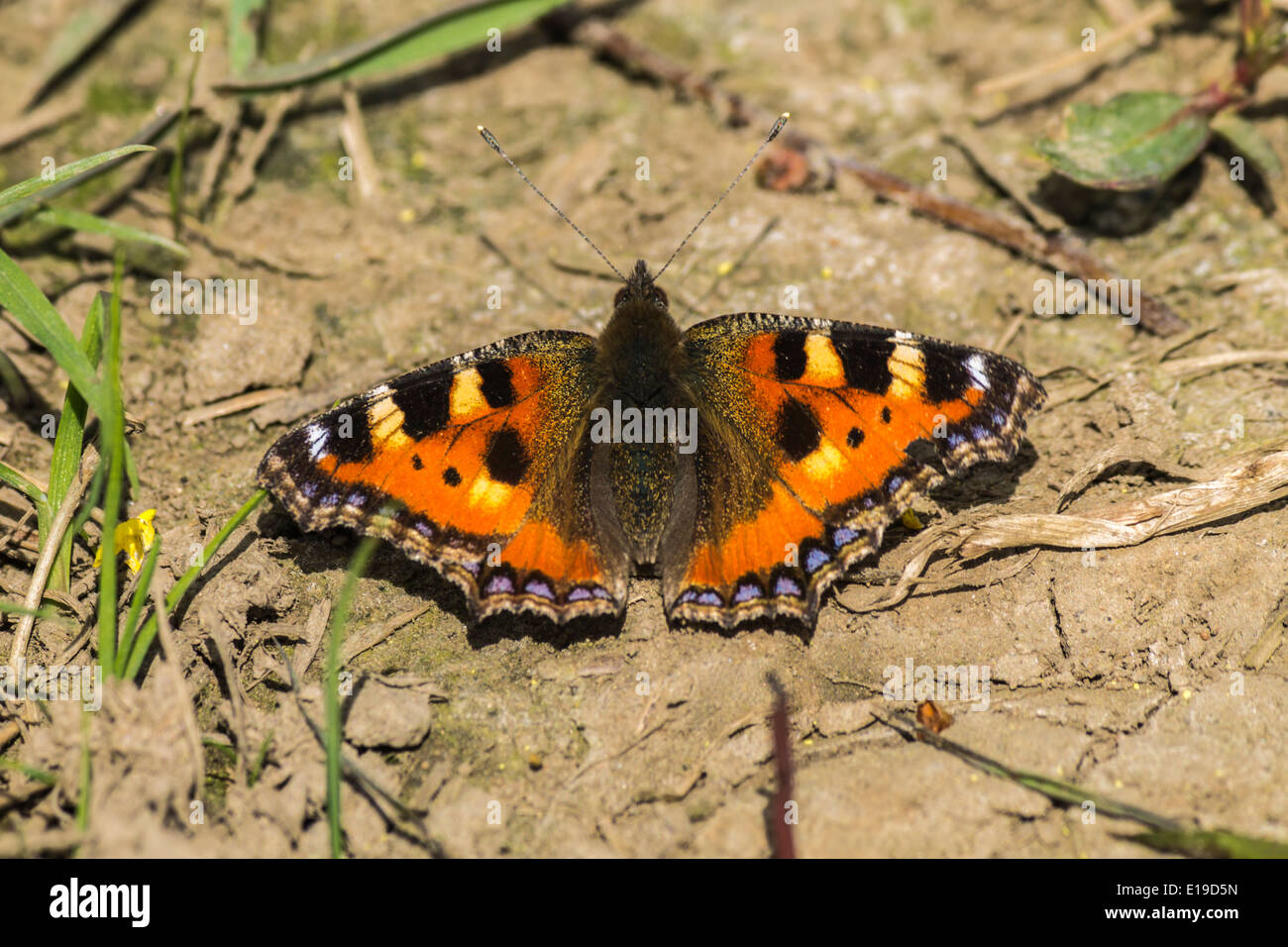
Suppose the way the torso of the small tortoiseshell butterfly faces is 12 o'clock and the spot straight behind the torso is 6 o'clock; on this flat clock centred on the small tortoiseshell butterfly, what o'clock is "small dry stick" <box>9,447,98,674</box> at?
The small dry stick is roughly at 9 o'clock from the small tortoiseshell butterfly.

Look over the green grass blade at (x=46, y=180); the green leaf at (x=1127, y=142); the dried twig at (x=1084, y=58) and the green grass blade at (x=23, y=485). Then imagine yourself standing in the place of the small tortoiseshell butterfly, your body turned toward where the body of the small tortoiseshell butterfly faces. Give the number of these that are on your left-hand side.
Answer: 2

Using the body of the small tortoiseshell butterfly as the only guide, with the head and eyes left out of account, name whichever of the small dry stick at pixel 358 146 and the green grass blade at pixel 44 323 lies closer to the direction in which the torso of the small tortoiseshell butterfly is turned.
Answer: the small dry stick

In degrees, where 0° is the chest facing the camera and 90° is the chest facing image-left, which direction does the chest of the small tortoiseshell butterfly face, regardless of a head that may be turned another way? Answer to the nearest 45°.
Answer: approximately 180°

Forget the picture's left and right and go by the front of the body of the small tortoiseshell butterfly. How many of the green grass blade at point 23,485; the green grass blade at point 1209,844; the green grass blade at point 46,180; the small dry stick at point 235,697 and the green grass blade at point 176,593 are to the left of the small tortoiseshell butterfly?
4

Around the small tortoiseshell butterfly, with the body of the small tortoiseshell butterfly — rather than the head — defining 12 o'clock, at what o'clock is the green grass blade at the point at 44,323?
The green grass blade is roughly at 9 o'clock from the small tortoiseshell butterfly.
